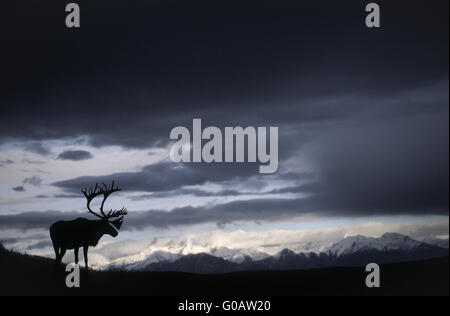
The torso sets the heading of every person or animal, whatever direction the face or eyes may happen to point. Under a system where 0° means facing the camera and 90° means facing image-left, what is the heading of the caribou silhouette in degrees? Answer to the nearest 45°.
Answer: approximately 270°
